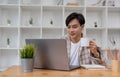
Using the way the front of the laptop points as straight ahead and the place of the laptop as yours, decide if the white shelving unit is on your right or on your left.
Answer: on your left

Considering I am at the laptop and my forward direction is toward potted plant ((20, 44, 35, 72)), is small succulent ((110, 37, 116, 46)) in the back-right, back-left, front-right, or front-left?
back-right

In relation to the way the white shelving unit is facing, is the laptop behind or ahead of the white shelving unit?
ahead

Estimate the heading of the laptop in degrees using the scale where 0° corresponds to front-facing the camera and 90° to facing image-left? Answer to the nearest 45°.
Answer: approximately 225°

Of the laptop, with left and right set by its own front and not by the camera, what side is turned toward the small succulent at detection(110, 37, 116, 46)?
front

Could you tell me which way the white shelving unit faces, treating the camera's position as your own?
facing the viewer

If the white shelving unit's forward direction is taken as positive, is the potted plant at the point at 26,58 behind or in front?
in front

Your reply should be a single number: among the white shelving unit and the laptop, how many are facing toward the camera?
1
